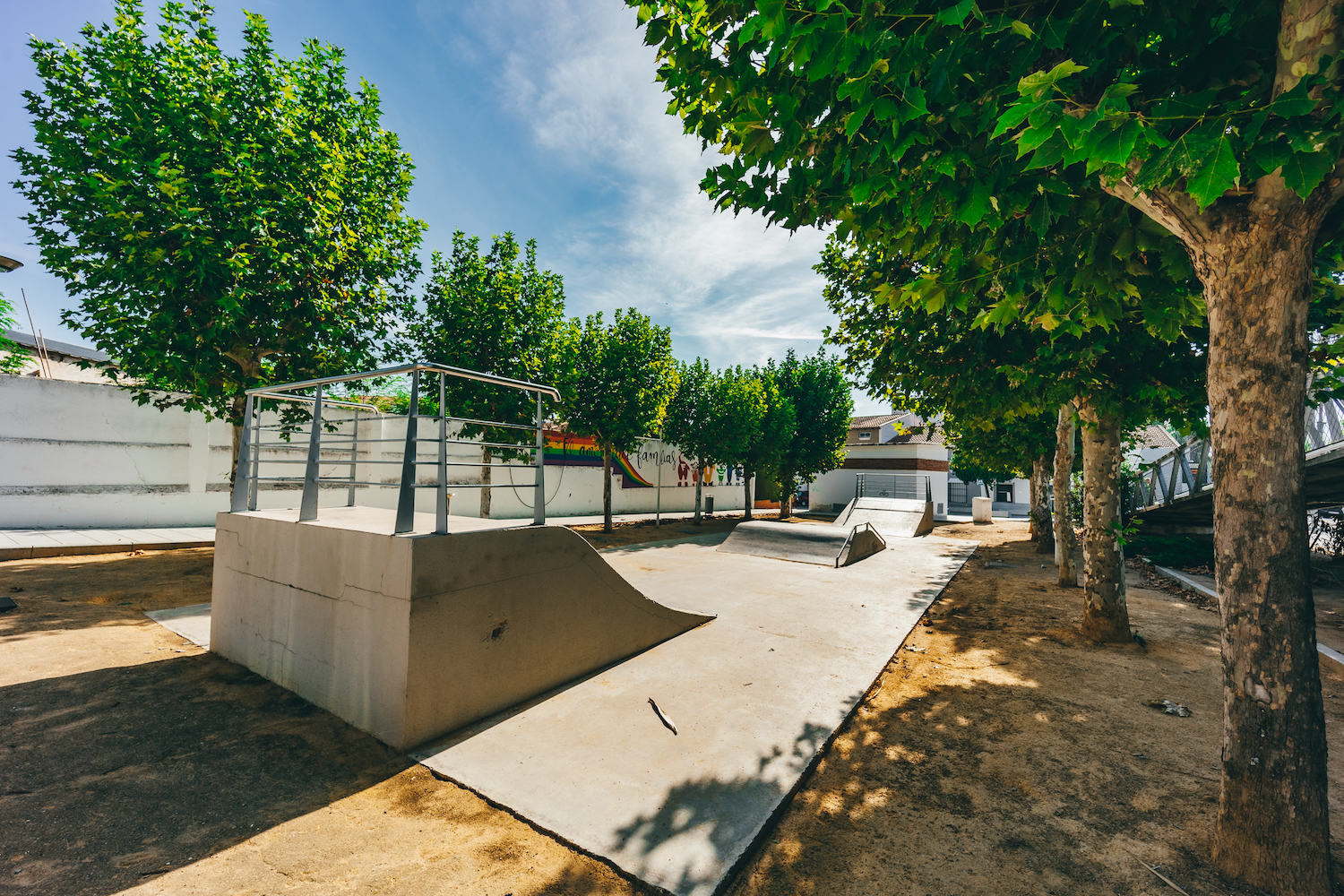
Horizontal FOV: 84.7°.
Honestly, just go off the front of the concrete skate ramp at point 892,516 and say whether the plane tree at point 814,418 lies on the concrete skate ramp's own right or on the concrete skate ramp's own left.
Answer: on the concrete skate ramp's own right

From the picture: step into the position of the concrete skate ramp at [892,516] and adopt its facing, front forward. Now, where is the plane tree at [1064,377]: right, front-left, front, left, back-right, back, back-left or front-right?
front-left

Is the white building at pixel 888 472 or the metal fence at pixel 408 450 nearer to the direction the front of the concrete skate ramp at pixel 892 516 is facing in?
the metal fence

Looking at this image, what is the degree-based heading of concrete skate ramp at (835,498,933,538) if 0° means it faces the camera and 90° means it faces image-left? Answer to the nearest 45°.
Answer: approximately 45°

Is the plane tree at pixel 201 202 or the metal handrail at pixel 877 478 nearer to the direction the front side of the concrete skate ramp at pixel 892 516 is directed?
the plane tree

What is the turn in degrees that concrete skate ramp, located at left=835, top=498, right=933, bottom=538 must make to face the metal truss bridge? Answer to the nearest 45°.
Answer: approximately 90° to its left

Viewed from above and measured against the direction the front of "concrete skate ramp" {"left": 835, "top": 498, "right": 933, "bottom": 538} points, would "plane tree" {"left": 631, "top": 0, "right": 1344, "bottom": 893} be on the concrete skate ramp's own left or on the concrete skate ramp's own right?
on the concrete skate ramp's own left

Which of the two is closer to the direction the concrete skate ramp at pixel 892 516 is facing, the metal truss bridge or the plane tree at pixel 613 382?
the plane tree
